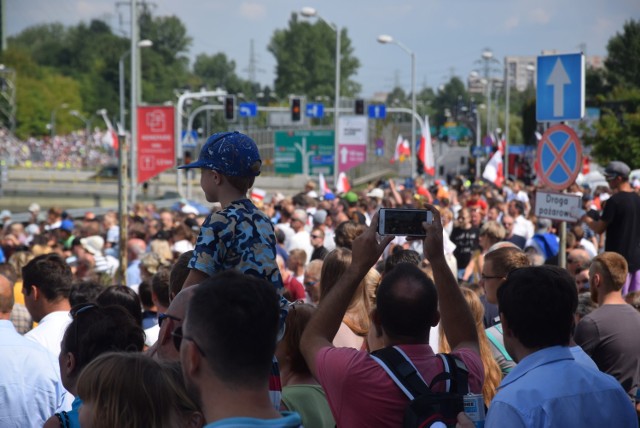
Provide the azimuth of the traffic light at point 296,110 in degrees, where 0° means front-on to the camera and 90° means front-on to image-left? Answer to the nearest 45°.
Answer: approximately 0°

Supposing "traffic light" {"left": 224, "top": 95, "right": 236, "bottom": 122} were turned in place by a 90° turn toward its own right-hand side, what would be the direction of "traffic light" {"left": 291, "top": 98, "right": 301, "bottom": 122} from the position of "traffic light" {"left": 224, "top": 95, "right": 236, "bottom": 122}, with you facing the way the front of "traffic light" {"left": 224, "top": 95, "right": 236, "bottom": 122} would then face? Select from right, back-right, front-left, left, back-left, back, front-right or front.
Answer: back

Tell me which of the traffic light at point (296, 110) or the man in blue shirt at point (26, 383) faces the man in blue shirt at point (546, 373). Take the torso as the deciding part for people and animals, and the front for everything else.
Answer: the traffic light

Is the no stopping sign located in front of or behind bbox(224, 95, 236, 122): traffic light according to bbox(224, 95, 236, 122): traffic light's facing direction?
in front

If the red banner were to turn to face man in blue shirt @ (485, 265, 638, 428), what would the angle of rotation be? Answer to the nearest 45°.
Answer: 0° — it already faces them

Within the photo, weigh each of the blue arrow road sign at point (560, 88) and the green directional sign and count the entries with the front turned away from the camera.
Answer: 0

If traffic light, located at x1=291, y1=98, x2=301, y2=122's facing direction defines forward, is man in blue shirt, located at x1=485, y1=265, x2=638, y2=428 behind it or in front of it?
in front

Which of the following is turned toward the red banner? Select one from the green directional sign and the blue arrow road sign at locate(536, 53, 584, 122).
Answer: the green directional sign

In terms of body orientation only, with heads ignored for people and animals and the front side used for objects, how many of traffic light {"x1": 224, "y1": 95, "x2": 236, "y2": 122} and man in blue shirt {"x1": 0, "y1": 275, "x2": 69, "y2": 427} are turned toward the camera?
1

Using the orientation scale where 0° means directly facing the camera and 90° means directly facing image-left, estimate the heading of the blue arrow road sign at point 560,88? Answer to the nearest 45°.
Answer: approximately 0°

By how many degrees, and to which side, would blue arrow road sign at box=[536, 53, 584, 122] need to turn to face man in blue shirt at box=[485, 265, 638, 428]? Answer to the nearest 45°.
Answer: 0° — it already faces them

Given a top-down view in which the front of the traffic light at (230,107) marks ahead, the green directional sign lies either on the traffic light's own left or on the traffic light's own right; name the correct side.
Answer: on the traffic light's own left

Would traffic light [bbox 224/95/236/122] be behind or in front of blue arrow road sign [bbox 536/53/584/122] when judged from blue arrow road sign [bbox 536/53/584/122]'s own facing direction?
behind

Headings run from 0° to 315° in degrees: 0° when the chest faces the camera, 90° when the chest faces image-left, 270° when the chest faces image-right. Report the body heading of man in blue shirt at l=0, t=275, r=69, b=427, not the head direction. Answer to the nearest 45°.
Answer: approximately 180°

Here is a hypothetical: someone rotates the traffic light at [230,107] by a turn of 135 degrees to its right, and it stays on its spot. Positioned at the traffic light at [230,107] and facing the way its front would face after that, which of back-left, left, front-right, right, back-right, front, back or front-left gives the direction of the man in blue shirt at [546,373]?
back-left
